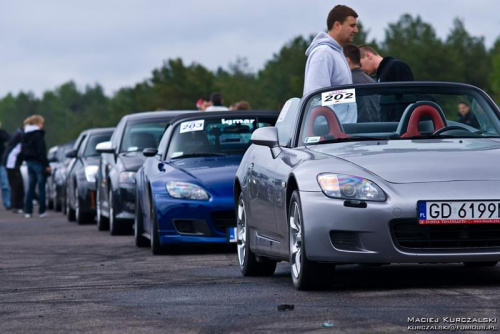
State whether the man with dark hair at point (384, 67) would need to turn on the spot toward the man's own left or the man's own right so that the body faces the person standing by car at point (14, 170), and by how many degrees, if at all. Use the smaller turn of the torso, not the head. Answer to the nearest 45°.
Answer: approximately 45° to the man's own right

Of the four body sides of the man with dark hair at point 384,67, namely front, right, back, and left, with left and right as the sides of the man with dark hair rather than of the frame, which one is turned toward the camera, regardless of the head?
left

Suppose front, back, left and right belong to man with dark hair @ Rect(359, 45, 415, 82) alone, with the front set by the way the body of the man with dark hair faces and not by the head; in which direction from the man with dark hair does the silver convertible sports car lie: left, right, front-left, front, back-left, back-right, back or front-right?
left
